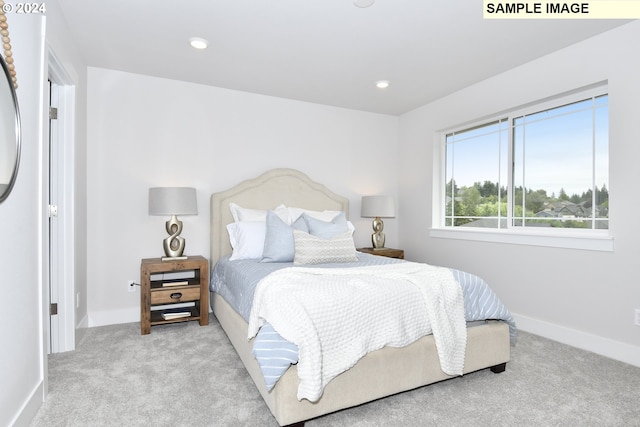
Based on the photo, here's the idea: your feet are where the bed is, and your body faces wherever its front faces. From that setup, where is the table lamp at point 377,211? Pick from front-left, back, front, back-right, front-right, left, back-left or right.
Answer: back-left

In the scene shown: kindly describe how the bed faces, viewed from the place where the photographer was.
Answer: facing the viewer and to the right of the viewer

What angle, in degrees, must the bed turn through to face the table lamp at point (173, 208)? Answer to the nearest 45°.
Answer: approximately 180°
